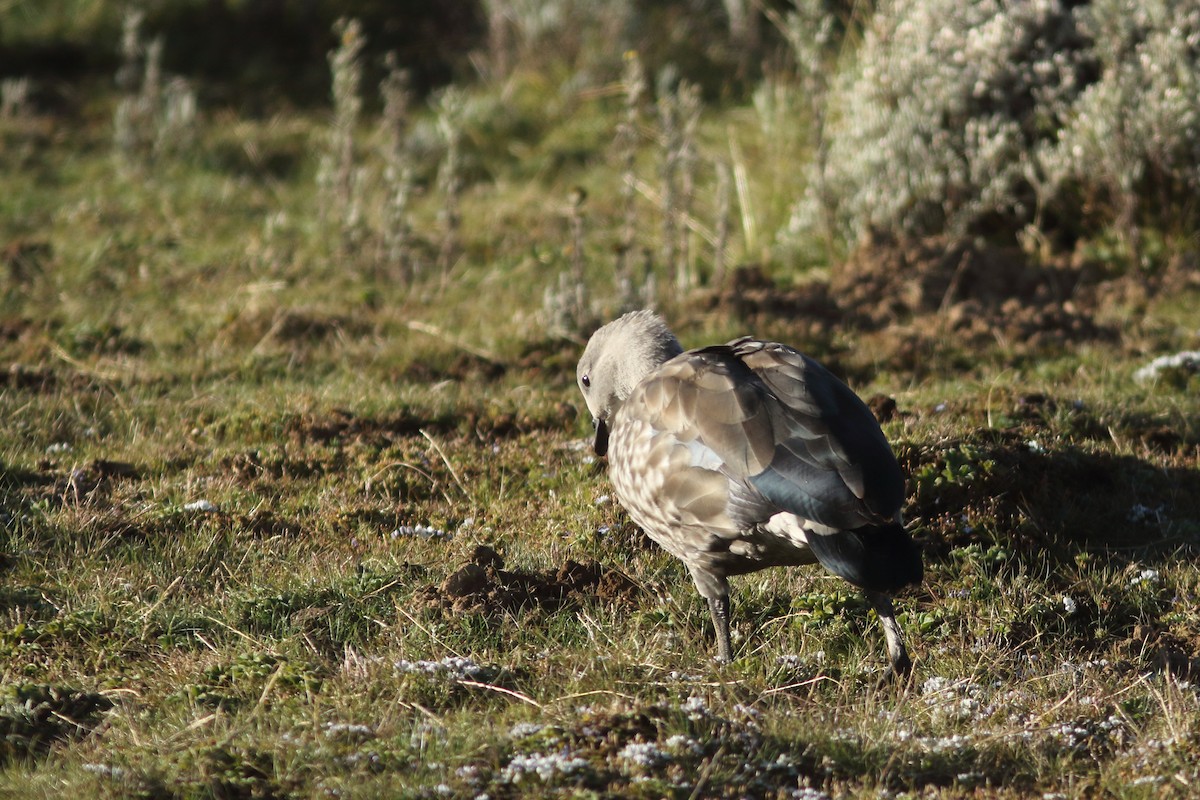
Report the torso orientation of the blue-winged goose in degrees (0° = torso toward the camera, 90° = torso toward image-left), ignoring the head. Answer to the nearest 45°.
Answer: approximately 135°

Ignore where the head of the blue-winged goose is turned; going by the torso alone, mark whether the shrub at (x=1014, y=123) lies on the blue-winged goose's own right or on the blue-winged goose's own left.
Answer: on the blue-winged goose's own right
